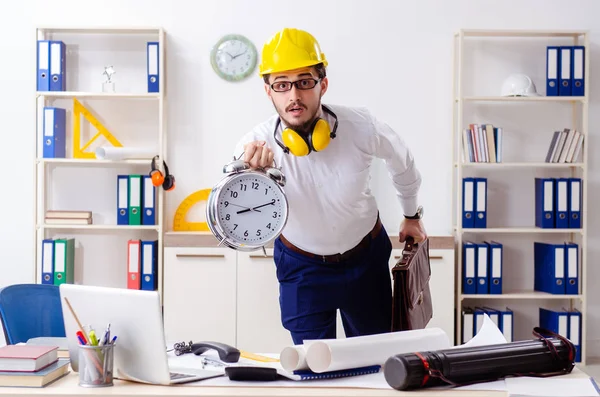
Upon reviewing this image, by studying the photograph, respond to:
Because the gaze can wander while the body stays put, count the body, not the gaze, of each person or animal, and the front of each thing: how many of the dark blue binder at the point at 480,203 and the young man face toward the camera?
2

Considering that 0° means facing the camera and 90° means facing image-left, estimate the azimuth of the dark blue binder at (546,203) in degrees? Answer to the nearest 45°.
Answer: approximately 0°

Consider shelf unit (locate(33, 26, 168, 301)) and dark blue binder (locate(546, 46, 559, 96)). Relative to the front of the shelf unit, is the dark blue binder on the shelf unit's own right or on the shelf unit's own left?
on the shelf unit's own left

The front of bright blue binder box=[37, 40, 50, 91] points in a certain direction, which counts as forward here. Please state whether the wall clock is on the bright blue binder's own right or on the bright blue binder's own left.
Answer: on the bright blue binder's own left

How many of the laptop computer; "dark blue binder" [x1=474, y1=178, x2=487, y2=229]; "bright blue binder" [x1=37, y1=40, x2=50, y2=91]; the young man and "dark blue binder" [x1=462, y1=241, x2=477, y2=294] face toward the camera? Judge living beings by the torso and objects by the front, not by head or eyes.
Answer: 4

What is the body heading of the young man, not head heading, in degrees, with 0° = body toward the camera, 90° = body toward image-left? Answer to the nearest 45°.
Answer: approximately 0°

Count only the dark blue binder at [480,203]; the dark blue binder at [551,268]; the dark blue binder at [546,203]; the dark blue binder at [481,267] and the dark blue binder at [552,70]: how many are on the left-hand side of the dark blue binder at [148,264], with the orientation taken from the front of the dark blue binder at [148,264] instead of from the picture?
5
